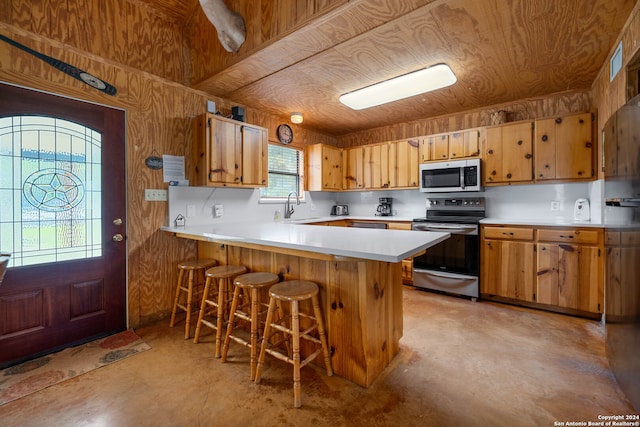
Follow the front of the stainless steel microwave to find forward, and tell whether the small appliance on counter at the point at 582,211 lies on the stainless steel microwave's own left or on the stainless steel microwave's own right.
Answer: on the stainless steel microwave's own left

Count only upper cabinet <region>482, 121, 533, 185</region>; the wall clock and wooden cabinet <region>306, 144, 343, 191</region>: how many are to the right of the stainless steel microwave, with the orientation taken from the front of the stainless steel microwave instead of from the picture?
2

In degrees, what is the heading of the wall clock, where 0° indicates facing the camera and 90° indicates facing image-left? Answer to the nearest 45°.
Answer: approximately 315°

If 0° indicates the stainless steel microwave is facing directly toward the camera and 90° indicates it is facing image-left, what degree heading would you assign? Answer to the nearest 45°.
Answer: approximately 0°

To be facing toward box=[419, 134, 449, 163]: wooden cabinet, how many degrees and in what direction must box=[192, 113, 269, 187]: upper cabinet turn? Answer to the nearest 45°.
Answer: approximately 45° to its left

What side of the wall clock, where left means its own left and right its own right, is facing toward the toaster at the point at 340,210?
left

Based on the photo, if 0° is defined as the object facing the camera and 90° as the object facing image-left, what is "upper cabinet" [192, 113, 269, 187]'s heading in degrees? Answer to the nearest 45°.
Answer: approximately 315°

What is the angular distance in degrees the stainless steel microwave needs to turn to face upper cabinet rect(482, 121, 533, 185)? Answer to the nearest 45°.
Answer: approximately 90° to its left

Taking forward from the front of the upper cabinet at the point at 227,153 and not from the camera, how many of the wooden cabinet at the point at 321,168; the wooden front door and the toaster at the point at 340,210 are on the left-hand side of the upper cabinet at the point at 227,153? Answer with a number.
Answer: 2

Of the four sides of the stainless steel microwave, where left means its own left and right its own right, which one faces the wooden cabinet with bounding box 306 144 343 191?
right
